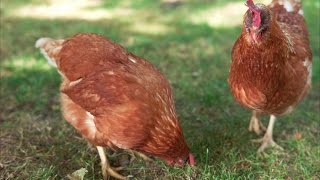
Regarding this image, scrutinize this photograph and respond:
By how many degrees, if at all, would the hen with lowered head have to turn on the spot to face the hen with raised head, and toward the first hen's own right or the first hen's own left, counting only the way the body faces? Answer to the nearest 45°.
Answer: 0° — it already faces it

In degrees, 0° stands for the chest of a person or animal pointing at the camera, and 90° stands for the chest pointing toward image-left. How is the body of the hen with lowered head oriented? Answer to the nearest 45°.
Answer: approximately 270°
